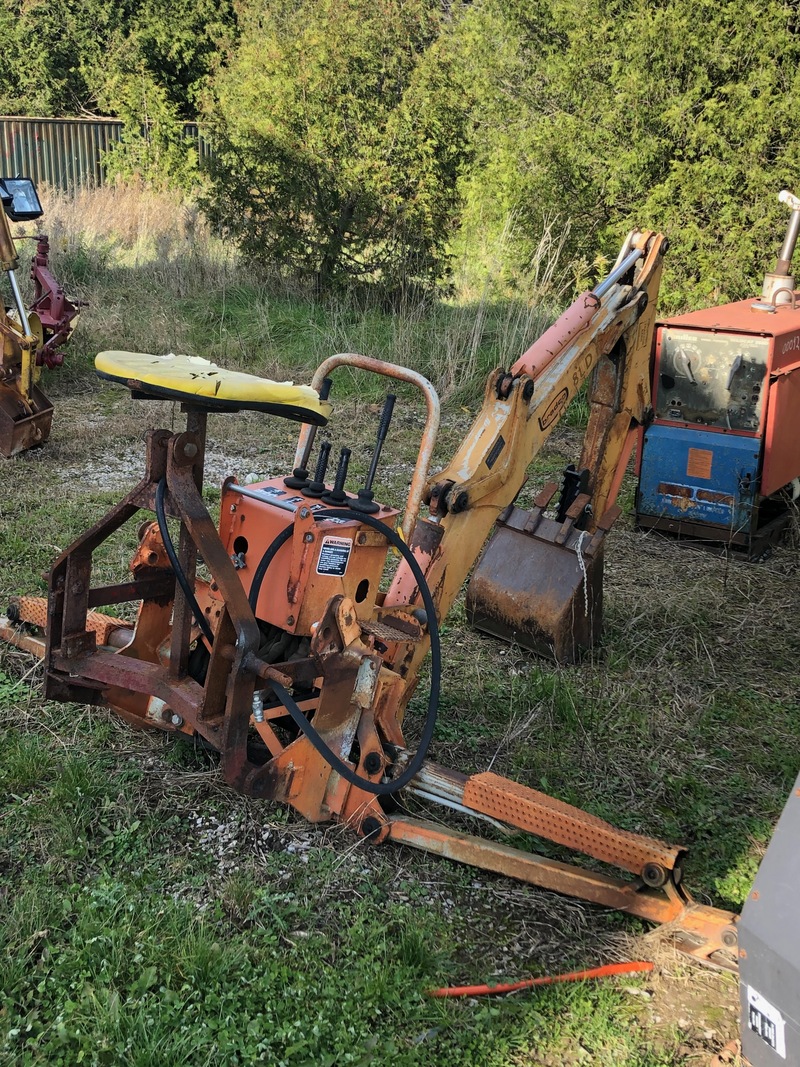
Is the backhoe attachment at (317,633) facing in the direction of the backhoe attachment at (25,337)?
no

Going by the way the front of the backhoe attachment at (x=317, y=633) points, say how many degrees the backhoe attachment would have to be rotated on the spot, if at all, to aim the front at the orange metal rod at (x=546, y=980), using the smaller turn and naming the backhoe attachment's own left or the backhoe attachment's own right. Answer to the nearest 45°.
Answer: approximately 90° to the backhoe attachment's own right

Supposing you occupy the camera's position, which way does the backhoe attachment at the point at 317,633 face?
facing away from the viewer and to the right of the viewer

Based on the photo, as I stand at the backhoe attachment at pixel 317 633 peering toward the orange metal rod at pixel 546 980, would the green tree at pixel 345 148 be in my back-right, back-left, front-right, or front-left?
back-left

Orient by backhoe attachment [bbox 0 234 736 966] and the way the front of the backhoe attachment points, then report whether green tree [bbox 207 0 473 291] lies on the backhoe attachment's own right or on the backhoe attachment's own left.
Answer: on the backhoe attachment's own left

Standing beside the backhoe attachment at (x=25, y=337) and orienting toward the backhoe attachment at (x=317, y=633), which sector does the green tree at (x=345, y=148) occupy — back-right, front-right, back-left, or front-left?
back-left

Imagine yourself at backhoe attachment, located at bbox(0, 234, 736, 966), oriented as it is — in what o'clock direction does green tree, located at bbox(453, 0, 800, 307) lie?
The green tree is roughly at 11 o'clock from the backhoe attachment.
